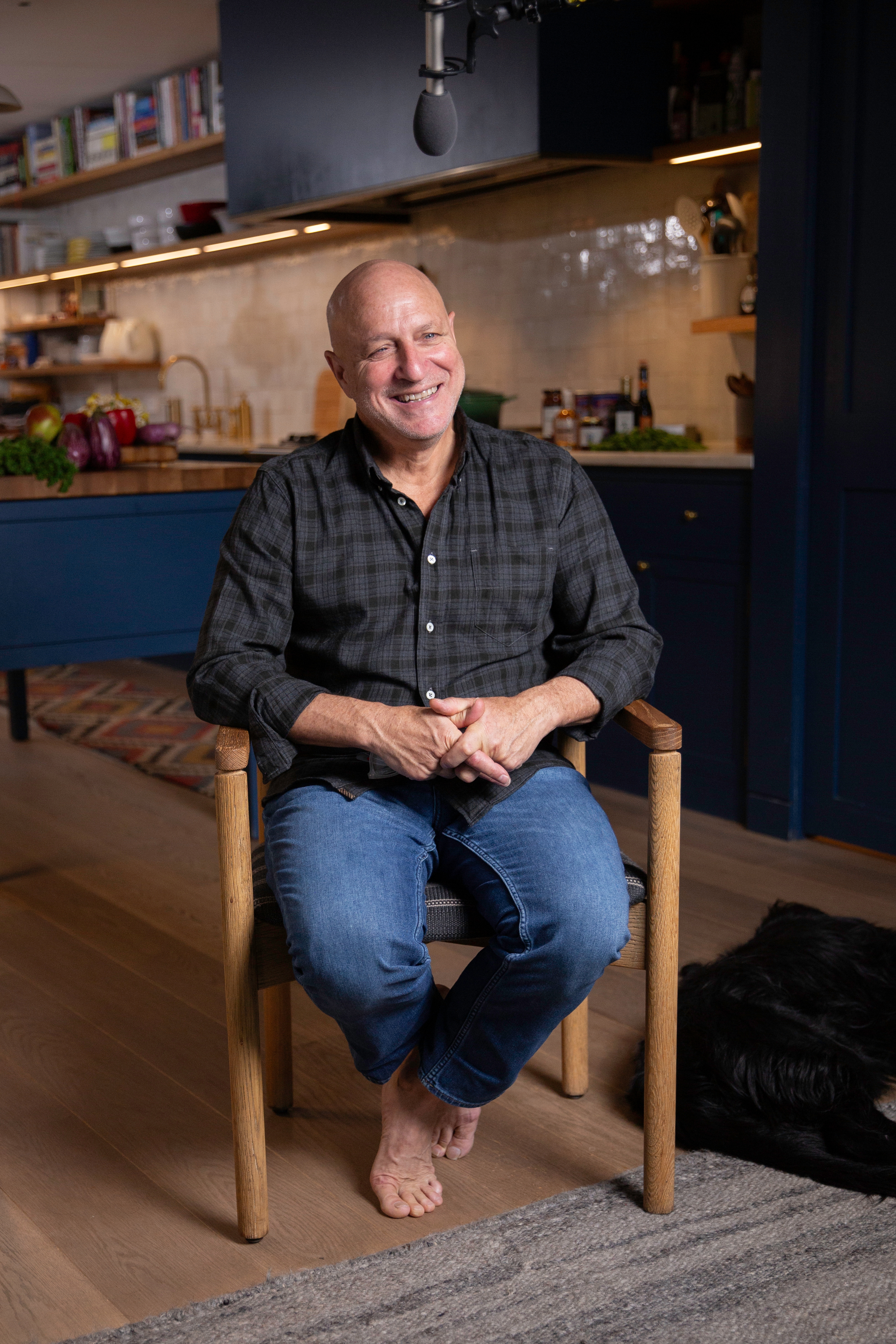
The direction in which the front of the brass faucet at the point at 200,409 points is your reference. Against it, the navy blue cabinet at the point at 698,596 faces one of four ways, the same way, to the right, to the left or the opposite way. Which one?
the same way

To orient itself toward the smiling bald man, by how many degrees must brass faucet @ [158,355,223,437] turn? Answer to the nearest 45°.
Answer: approximately 45° to its left

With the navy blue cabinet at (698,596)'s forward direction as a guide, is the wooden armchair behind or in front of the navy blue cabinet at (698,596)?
in front

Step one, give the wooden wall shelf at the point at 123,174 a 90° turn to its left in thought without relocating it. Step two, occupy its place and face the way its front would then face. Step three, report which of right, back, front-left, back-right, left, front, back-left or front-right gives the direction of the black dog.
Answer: front-right

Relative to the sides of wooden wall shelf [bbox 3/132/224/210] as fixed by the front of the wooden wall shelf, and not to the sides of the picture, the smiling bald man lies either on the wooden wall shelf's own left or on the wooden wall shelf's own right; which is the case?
on the wooden wall shelf's own left

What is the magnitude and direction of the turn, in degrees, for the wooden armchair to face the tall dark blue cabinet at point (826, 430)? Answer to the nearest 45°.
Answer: approximately 135° to its left

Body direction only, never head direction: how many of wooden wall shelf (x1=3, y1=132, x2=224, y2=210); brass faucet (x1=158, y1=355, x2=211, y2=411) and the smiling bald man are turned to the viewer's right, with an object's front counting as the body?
0

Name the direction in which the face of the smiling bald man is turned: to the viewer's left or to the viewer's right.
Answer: to the viewer's right

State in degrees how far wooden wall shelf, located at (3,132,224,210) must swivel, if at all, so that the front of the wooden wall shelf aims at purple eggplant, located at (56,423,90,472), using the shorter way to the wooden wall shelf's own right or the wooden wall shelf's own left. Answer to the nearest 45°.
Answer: approximately 45° to the wooden wall shelf's own left

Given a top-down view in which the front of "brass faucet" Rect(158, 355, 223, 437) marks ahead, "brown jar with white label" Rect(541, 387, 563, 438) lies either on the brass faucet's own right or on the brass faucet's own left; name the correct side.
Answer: on the brass faucet's own left

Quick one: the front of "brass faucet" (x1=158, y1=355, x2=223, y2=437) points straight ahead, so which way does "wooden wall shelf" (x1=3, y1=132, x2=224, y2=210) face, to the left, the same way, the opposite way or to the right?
the same way

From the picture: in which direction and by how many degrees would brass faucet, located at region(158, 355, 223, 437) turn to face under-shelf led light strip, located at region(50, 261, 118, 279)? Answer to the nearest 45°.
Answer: approximately 90° to its right

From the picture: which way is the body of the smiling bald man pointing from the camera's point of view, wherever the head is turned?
toward the camera
